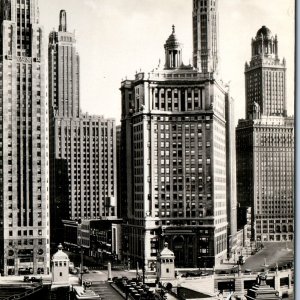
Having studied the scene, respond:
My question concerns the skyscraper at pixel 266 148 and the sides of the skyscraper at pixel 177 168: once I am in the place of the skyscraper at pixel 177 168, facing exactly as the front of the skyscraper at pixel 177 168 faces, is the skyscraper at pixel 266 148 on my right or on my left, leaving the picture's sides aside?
on my left

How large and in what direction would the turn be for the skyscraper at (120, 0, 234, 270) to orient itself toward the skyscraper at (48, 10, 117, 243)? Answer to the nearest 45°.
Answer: approximately 90° to its right

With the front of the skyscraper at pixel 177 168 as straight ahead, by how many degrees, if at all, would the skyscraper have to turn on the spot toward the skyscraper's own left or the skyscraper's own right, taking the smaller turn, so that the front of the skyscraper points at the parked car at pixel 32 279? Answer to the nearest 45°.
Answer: approximately 45° to the skyscraper's own right

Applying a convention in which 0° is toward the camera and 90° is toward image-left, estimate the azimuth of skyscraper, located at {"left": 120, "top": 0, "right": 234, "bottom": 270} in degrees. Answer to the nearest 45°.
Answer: approximately 0°

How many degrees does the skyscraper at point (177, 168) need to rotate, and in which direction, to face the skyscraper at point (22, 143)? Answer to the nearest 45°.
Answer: approximately 90° to its right
